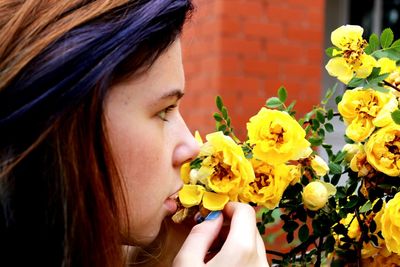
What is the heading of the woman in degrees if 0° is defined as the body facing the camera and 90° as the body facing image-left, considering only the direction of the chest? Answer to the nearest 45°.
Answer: approximately 270°

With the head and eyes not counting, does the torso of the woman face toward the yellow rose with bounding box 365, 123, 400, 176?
yes

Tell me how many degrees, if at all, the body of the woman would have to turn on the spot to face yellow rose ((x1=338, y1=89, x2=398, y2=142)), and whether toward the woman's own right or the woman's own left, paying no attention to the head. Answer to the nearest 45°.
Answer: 0° — they already face it

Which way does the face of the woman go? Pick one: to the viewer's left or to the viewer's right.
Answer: to the viewer's right

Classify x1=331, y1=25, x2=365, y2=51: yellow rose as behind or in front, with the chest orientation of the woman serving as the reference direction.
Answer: in front
